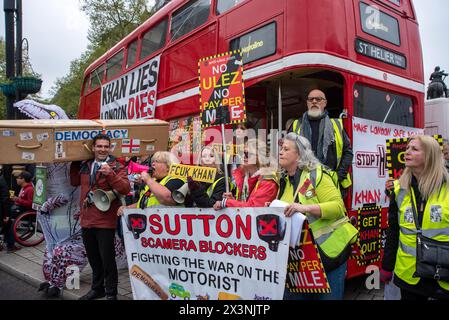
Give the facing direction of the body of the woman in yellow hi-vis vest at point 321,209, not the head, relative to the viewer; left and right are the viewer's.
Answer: facing to the left of the viewer

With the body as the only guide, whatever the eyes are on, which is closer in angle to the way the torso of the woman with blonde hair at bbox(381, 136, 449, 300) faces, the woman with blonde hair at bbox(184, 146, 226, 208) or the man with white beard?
the woman with blonde hair

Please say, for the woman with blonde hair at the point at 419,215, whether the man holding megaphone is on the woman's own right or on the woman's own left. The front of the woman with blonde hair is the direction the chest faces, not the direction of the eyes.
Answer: on the woman's own right

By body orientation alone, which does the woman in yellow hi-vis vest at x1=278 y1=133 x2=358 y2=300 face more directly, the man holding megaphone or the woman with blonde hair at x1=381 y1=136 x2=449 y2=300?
the man holding megaphone

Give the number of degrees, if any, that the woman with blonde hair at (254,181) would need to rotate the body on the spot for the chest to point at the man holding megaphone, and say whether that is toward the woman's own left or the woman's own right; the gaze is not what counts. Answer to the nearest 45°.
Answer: approximately 45° to the woman's own right

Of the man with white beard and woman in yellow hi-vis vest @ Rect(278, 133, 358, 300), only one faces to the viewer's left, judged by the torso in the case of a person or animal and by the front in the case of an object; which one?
the woman in yellow hi-vis vest

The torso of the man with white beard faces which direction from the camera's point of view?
toward the camera

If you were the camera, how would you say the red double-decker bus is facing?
facing away from the viewer and to the left of the viewer

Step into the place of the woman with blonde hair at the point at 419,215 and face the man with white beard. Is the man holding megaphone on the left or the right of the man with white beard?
left

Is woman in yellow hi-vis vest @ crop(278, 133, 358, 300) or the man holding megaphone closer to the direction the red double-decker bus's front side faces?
the man holding megaphone

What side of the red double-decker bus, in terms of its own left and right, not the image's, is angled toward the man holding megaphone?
left

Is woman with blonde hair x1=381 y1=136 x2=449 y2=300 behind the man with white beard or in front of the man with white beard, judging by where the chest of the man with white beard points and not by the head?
in front

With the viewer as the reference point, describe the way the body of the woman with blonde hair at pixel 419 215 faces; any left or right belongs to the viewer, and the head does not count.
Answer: facing the viewer and to the left of the viewer
